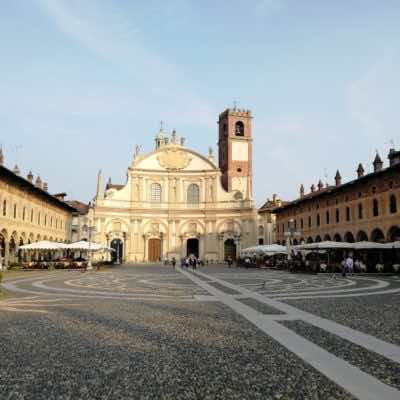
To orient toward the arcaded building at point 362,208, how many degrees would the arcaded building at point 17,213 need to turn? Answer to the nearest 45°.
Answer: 0° — it already faces it

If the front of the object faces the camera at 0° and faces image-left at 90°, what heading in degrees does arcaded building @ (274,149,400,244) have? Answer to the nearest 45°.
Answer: approximately 45°

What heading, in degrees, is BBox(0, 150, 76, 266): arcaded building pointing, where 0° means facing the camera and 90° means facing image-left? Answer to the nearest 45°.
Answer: approximately 315°
